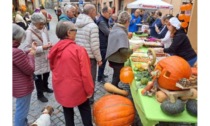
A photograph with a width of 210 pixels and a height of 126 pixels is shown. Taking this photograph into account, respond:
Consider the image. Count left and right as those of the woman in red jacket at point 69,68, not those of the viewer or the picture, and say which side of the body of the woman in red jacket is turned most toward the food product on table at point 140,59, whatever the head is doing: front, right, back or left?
front

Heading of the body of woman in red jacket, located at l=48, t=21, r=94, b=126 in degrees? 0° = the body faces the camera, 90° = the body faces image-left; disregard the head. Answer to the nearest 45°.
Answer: approximately 225°

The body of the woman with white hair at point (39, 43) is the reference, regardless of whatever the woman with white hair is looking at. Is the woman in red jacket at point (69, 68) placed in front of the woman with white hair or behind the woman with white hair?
in front

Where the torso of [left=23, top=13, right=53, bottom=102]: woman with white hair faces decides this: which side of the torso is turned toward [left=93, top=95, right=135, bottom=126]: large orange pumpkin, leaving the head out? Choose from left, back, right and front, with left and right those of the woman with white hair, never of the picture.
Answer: front

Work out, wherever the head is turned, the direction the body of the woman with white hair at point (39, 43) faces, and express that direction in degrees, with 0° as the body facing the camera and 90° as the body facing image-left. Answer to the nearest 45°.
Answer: approximately 315°

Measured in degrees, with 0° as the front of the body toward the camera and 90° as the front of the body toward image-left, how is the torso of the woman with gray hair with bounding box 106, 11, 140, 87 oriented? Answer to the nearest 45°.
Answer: approximately 225°

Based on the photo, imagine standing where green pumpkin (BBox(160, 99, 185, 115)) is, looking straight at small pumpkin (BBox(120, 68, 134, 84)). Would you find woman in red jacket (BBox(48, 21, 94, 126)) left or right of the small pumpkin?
left

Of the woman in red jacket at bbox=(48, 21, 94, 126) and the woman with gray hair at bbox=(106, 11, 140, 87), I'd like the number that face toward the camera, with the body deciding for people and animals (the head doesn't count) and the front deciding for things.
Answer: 0

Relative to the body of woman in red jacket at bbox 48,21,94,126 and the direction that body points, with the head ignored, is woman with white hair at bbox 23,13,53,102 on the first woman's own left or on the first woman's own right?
on the first woman's own left

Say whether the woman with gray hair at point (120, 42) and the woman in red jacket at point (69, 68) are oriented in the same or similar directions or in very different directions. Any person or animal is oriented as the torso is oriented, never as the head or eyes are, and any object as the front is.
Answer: same or similar directions

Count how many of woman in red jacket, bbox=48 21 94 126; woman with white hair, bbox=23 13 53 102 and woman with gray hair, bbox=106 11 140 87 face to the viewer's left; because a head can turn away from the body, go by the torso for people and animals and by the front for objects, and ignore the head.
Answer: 0
